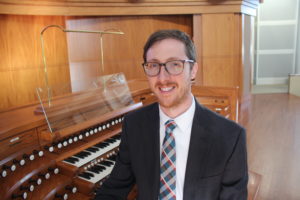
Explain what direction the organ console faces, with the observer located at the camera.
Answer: facing the viewer and to the right of the viewer

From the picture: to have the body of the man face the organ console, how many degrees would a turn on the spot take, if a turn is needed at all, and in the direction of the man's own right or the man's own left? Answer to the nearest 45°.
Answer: approximately 90° to the man's own right

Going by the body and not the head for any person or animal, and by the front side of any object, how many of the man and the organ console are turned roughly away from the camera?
0

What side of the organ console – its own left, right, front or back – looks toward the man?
front
